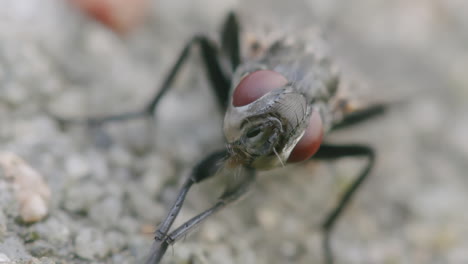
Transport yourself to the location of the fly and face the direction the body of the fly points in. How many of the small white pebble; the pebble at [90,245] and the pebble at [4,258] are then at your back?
0

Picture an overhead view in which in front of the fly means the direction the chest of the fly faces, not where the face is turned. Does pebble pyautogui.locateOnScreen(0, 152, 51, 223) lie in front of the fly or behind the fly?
in front

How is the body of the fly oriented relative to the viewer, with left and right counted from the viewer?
facing the viewer and to the left of the viewer

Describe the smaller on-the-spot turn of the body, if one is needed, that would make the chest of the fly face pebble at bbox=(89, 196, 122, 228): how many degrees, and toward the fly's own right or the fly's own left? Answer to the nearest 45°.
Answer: approximately 45° to the fly's own right

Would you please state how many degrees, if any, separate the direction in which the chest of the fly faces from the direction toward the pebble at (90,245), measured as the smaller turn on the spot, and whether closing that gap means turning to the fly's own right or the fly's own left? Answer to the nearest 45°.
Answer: approximately 45° to the fly's own right

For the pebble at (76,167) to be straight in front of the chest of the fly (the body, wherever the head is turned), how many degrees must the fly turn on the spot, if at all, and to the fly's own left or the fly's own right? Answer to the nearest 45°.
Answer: approximately 45° to the fly's own right

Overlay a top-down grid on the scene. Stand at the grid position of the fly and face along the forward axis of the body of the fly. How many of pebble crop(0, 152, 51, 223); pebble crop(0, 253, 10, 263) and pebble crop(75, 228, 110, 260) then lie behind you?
0
